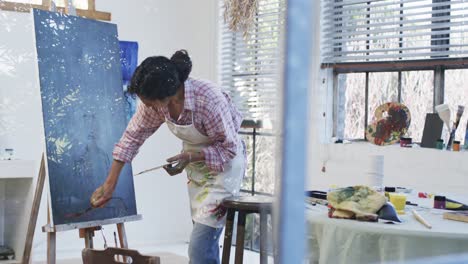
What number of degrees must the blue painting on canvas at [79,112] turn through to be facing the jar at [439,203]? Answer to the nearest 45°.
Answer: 0° — it already faces it

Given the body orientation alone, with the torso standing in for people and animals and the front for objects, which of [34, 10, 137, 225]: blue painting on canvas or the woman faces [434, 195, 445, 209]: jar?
the blue painting on canvas

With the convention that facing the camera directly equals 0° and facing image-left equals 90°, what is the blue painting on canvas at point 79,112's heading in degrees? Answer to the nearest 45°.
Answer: approximately 315°

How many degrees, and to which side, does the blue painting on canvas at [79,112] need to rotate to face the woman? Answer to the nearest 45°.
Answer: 0° — it already faces them

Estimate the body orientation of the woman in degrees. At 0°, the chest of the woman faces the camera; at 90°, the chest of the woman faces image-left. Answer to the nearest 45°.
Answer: approximately 45°

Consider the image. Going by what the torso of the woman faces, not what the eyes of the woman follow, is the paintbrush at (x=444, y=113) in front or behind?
behind

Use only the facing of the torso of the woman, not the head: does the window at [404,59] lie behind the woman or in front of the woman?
behind

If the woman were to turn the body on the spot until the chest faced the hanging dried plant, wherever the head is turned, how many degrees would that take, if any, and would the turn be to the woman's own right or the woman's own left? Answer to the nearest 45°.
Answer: approximately 135° to the woman's own right

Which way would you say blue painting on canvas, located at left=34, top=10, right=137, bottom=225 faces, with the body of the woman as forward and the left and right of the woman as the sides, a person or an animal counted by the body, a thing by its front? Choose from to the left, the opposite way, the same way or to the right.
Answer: to the left
